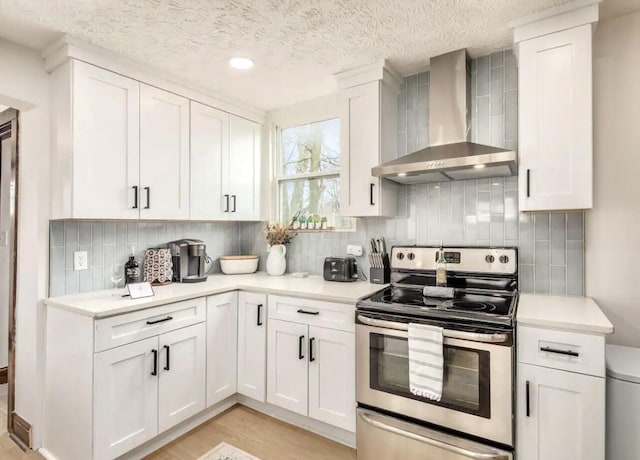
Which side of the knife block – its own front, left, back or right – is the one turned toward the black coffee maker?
right

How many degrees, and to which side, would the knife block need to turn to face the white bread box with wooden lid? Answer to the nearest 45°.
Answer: approximately 90° to its right

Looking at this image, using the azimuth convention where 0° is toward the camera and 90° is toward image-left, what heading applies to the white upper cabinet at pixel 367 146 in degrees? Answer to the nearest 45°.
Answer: approximately 45°

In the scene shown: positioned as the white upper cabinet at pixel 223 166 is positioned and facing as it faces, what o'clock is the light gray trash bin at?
The light gray trash bin is roughly at 12 o'clock from the white upper cabinet.

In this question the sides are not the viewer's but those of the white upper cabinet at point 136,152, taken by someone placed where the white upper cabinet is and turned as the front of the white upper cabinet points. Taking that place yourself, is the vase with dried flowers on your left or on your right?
on your left

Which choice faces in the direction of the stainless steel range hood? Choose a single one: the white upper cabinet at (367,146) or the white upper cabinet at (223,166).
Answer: the white upper cabinet at (223,166)

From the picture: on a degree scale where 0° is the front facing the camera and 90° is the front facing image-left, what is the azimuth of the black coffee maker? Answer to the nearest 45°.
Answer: approximately 315°

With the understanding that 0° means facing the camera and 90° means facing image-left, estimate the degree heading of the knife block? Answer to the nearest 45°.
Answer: approximately 0°
